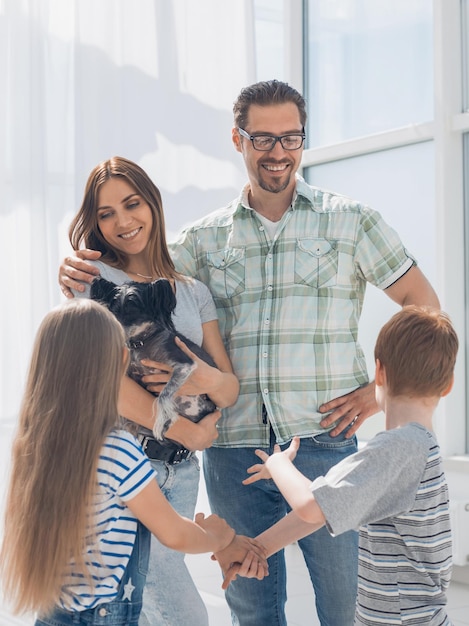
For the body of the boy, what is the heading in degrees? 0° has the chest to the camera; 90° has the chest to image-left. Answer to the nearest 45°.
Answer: approximately 135°

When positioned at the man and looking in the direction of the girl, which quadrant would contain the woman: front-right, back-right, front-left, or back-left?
front-right

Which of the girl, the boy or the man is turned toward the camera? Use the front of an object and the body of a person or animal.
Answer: the man

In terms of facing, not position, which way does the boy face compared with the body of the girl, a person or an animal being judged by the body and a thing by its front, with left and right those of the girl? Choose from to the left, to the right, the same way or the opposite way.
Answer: to the left

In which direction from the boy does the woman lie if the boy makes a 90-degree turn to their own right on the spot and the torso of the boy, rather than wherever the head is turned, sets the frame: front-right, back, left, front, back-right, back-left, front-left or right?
left

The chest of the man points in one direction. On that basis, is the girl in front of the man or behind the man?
in front

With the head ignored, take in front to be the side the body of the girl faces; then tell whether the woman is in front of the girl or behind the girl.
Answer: in front

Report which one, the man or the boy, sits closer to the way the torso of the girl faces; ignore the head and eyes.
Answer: the man

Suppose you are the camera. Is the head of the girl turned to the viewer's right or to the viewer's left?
to the viewer's right

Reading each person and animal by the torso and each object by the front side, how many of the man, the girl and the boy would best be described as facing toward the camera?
1

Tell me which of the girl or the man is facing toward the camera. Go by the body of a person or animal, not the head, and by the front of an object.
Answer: the man

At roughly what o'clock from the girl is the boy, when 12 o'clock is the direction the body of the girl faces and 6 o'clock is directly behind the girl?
The boy is roughly at 2 o'clock from the girl.

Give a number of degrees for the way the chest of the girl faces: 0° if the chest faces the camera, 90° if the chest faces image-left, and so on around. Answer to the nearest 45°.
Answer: approximately 225°

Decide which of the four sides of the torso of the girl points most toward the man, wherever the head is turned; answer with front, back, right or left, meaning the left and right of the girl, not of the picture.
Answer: front

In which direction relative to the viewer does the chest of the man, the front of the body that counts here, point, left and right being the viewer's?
facing the viewer
